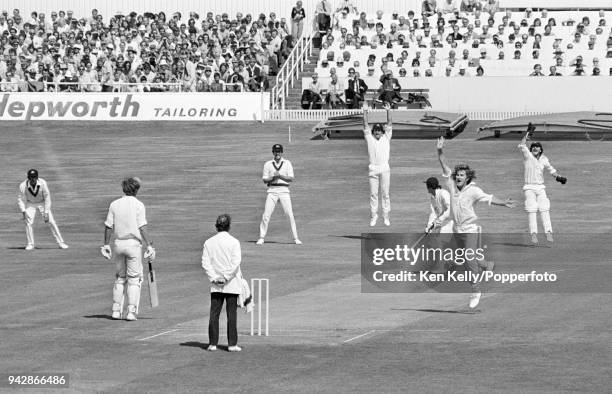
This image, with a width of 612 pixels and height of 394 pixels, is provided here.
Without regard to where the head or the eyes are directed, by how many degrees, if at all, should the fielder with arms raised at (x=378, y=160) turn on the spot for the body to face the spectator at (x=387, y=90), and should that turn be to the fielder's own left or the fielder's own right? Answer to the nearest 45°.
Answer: approximately 180°

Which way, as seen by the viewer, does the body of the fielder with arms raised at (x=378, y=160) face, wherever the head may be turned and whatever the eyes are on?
toward the camera

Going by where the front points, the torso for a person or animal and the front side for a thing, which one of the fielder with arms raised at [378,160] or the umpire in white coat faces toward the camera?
the fielder with arms raised

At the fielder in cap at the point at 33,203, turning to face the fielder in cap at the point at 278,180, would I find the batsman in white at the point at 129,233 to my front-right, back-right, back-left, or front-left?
front-right

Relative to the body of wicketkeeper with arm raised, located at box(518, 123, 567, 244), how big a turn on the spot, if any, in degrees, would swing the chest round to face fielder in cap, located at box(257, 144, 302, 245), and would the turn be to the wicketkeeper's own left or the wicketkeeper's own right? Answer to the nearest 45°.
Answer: approximately 90° to the wicketkeeper's own right

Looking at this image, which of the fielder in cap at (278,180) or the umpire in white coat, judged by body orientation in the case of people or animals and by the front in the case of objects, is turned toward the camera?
the fielder in cap

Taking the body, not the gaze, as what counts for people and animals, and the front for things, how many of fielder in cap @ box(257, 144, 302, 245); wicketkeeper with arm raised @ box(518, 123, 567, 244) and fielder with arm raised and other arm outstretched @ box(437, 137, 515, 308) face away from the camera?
0

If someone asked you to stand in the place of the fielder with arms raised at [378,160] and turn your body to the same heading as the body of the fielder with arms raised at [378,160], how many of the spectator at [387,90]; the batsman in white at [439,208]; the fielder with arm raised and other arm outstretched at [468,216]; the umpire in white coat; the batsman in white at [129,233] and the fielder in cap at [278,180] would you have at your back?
1

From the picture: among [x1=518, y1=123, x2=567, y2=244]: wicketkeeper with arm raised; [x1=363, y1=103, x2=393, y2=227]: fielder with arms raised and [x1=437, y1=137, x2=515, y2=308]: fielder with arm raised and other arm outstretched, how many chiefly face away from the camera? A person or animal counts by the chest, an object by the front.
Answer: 0

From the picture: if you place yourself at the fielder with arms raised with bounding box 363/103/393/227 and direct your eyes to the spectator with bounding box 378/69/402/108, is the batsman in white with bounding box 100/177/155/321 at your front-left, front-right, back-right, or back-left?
back-left

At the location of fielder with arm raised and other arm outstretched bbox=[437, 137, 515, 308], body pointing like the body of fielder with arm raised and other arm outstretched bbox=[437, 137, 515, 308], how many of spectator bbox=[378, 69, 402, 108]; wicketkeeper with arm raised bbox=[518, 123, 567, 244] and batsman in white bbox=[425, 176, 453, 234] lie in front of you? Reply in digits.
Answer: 0

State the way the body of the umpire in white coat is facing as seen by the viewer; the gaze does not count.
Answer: away from the camera

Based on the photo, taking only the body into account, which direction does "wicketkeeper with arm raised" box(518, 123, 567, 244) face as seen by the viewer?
toward the camera

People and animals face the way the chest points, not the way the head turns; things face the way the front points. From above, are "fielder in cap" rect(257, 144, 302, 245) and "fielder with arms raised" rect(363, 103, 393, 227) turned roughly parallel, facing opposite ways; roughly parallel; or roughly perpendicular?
roughly parallel

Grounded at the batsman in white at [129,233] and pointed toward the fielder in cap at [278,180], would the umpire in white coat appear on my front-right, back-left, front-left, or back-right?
back-right

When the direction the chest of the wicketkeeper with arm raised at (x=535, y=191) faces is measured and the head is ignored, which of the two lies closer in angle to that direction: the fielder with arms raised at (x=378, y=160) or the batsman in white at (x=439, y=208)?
the batsman in white

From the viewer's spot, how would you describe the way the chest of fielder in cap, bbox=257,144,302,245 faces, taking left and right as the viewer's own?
facing the viewer

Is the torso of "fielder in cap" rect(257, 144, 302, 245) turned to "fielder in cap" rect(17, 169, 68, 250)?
no
